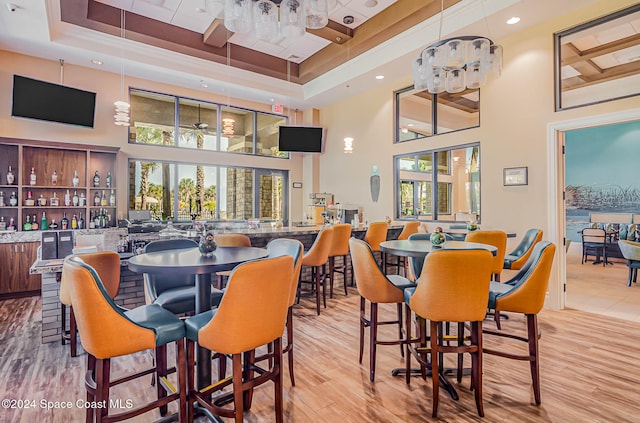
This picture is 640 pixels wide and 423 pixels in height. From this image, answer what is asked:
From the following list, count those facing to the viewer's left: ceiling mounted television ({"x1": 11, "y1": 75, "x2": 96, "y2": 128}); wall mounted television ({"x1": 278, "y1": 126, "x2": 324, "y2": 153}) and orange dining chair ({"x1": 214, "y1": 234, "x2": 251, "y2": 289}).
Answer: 0

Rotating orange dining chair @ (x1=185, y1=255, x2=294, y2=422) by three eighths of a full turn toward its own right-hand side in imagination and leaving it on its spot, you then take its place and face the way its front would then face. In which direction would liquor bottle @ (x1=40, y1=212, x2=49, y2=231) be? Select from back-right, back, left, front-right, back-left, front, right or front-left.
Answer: back-left

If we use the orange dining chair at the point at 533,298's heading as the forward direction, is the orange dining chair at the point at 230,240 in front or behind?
in front

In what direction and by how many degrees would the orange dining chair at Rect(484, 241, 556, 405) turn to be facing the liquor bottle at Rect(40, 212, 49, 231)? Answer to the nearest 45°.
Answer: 0° — it already faces it

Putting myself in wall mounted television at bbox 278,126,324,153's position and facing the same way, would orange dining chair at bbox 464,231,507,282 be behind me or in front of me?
in front

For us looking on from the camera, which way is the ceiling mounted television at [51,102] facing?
facing the viewer and to the right of the viewer

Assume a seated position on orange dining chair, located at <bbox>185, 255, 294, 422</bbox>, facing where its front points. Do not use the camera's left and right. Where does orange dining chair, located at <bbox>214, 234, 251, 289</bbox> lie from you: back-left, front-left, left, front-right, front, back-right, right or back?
front-right

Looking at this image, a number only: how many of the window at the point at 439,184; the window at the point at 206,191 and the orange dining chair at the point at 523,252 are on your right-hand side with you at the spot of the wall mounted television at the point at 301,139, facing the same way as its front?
1

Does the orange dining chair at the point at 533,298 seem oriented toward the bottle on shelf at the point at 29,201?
yes

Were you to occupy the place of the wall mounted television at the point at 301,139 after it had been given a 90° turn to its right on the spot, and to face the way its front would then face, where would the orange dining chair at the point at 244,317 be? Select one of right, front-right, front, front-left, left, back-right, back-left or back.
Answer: left

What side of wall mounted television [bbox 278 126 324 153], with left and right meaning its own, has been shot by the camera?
front

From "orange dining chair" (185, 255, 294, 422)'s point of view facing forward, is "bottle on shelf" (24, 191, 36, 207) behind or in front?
in front
